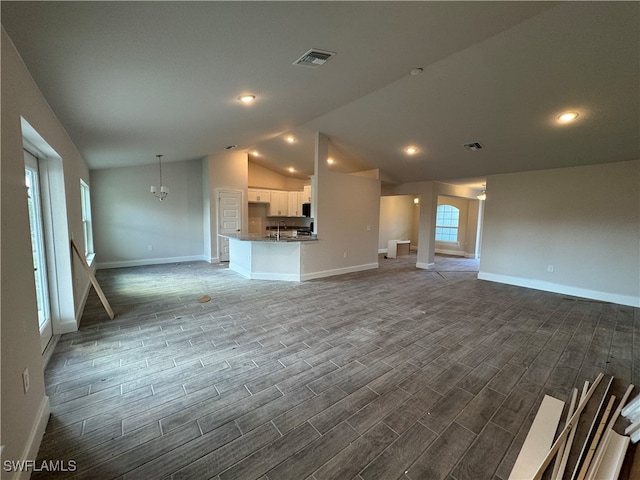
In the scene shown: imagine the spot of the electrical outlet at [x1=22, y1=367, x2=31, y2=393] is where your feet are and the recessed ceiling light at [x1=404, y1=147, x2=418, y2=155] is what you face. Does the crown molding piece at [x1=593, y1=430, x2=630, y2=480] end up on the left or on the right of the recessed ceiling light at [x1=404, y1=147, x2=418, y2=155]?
right

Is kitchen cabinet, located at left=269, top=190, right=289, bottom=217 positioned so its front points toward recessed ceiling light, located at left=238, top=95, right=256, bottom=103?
yes

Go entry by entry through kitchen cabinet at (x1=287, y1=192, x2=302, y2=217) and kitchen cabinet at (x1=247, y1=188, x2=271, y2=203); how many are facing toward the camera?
2

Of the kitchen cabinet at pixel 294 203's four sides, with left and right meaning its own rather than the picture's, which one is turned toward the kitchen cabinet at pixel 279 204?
right

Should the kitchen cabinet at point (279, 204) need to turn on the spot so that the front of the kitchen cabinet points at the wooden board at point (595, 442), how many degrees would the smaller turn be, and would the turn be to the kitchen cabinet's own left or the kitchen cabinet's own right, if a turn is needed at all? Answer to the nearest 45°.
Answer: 0° — it already faces it

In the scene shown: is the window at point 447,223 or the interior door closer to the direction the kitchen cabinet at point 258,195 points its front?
the interior door

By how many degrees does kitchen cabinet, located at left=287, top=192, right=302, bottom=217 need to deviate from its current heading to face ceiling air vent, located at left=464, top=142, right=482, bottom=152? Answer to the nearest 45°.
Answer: approximately 45° to its left

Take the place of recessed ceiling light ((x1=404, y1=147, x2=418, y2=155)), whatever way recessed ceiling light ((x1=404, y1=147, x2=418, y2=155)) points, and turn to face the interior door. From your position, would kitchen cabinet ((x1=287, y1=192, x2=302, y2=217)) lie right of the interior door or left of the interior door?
right

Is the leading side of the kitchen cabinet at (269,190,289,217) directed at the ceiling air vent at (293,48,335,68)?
yes
